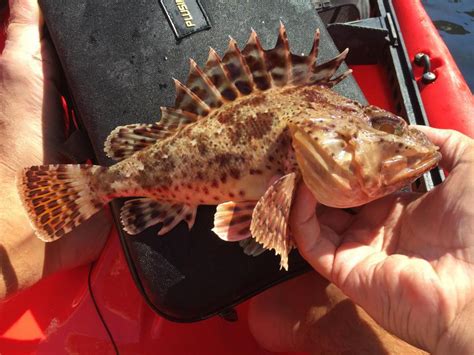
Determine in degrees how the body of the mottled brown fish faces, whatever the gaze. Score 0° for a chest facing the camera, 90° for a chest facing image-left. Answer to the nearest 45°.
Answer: approximately 270°
